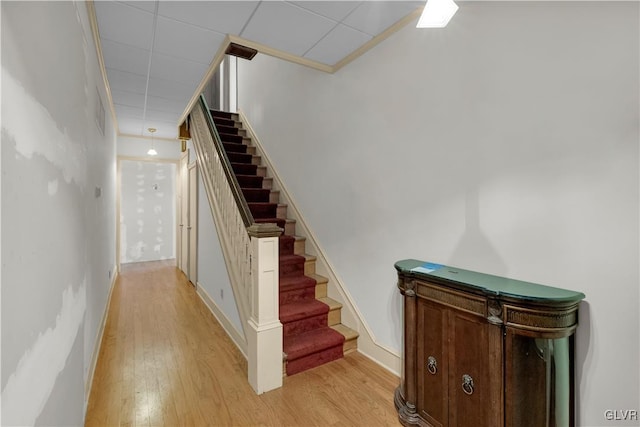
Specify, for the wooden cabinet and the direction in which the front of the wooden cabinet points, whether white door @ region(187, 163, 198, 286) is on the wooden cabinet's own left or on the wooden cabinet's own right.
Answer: on the wooden cabinet's own right

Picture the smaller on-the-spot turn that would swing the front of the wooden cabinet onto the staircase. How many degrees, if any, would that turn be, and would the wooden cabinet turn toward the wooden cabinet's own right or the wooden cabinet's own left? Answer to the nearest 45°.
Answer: approximately 90° to the wooden cabinet's own right

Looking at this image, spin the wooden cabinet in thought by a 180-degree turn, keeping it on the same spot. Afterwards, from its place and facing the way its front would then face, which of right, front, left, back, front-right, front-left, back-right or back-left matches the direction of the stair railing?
back-left

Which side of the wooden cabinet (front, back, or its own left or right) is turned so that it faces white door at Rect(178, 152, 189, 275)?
right

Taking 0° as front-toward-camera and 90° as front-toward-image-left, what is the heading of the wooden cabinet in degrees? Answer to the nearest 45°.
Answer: approximately 45°

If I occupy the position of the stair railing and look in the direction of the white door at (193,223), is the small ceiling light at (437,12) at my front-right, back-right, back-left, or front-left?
back-right
